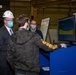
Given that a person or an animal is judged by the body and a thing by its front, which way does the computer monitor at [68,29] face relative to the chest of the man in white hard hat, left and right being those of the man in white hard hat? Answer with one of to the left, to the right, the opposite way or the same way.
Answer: to the right

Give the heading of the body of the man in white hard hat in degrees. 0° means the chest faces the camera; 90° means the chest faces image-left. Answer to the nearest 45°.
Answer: approximately 315°

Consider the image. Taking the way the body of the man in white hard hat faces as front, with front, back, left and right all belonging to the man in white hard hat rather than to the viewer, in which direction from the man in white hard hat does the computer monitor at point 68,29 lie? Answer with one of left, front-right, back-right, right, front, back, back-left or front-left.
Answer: front-left

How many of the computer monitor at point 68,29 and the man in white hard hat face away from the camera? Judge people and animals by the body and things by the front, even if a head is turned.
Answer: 0

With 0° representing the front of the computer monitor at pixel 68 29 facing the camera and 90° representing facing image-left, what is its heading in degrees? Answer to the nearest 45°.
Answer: approximately 45°

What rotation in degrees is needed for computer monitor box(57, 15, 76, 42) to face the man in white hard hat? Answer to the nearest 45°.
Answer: approximately 45° to its right
